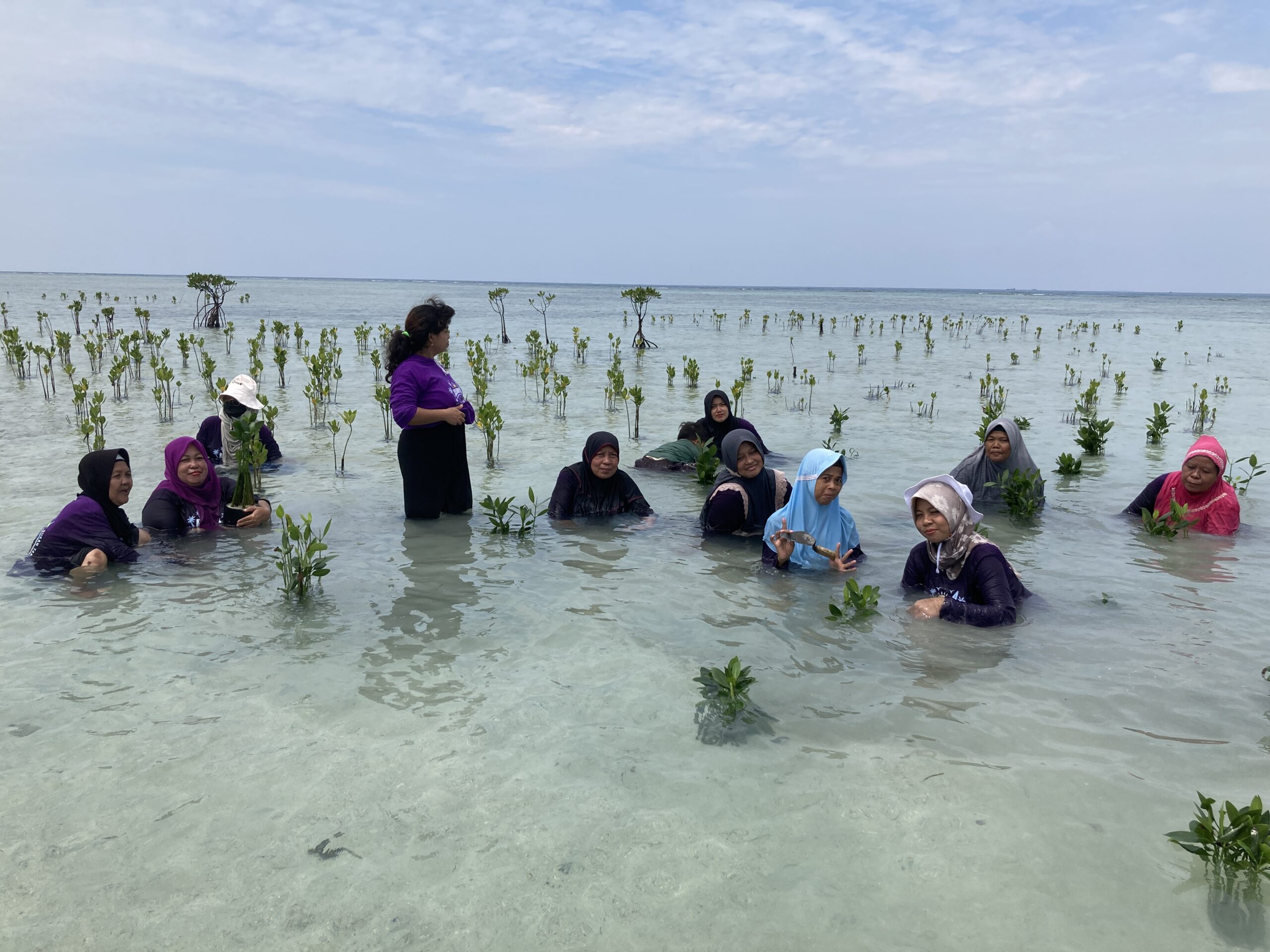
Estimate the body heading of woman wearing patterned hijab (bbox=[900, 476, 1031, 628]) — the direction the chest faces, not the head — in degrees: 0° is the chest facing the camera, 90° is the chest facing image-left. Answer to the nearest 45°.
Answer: approximately 45°

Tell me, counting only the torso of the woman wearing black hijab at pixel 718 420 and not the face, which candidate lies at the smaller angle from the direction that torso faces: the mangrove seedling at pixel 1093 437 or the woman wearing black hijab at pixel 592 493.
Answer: the woman wearing black hijab

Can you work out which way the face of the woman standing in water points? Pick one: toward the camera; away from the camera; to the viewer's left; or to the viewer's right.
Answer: to the viewer's right

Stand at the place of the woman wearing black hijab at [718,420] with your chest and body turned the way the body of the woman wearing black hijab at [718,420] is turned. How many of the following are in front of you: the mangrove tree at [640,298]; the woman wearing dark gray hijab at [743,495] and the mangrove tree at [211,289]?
1

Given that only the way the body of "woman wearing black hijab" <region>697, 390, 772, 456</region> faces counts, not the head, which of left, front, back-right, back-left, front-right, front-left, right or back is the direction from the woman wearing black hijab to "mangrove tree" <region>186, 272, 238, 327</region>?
back-right

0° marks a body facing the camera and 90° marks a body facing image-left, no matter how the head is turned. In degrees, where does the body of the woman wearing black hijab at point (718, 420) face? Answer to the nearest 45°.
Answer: approximately 0°

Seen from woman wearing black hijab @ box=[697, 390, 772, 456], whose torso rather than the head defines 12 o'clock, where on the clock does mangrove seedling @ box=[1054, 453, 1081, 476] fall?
The mangrove seedling is roughly at 9 o'clock from the woman wearing black hijab.

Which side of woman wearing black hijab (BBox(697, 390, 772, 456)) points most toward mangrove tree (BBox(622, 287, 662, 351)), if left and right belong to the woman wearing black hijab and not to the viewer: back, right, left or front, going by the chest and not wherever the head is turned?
back

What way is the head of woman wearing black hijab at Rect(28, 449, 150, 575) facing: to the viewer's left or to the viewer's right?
to the viewer's right

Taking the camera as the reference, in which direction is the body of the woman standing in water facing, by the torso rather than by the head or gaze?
to the viewer's right
